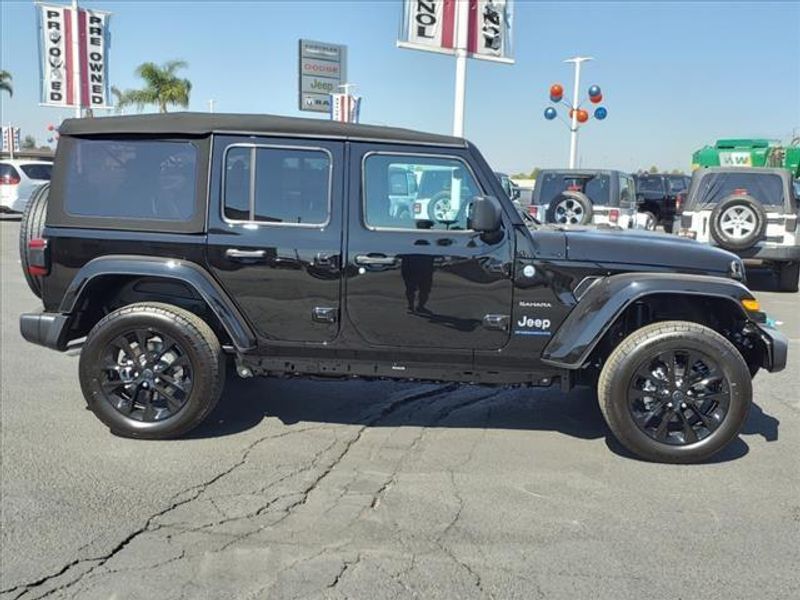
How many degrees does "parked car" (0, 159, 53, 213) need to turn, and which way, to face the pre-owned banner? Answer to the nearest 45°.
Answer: approximately 135° to its right

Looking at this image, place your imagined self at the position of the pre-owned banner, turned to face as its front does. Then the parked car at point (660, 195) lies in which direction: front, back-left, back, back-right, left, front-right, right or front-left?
left

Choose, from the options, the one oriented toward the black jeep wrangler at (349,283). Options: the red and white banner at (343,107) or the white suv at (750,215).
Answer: the red and white banner

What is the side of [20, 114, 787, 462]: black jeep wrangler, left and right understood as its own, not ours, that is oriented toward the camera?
right

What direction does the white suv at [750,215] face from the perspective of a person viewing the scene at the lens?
facing away from the viewer

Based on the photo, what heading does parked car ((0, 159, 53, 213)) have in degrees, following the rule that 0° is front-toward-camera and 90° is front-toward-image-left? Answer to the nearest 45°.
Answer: approximately 225°

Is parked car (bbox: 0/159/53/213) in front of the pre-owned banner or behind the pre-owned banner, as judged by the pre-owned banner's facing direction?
behind

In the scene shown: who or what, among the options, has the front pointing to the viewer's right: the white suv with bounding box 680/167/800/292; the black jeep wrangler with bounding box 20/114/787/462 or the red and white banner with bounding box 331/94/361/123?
the black jeep wrangler

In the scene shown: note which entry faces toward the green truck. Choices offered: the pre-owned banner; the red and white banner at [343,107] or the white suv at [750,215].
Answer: the white suv

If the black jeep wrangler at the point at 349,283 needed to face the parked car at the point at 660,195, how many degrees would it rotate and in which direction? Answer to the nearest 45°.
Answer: approximately 45° to its left

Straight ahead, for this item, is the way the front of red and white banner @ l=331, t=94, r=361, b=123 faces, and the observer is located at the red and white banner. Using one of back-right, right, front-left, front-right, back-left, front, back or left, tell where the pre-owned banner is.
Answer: front-right

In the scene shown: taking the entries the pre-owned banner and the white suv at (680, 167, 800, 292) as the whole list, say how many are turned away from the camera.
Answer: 1
